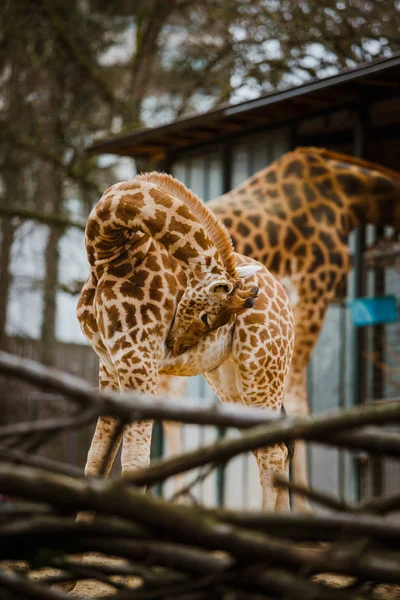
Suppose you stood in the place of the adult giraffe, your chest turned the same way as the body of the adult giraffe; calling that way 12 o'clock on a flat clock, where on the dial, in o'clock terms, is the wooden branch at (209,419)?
The wooden branch is roughly at 3 o'clock from the adult giraffe.

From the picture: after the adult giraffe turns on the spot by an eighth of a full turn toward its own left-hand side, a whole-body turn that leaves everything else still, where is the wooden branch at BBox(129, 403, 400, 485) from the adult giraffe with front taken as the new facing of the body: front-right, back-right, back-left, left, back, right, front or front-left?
back-right

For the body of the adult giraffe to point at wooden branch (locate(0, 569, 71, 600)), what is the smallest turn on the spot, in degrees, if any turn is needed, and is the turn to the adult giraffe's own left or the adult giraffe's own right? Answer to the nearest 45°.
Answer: approximately 90° to the adult giraffe's own right

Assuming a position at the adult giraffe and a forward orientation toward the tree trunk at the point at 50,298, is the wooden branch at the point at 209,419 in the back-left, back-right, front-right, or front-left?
back-left

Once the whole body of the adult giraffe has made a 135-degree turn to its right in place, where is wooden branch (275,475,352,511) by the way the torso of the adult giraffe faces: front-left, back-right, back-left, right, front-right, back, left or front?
front-left
